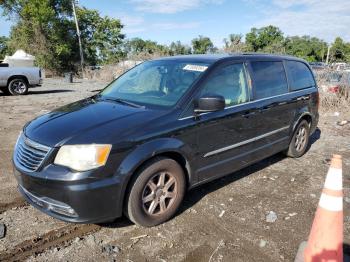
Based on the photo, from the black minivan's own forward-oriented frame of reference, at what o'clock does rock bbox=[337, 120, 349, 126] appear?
The rock is roughly at 6 o'clock from the black minivan.

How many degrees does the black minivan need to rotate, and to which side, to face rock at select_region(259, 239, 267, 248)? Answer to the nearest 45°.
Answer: approximately 90° to its left

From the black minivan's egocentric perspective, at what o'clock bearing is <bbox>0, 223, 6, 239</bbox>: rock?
The rock is roughly at 1 o'clock from the black minivan.

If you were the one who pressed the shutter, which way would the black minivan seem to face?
facing the viewer and to the left of the viewer

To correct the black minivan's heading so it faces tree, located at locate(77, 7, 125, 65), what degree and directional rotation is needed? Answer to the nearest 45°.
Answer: approximately 135° to its right

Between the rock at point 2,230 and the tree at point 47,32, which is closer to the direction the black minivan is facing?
the rock

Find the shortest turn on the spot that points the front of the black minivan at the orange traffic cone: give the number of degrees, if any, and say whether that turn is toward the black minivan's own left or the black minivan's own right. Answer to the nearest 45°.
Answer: approximately 90° to the black minivan's own left
